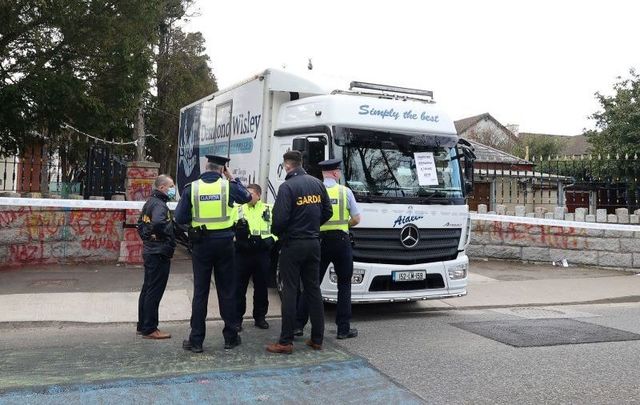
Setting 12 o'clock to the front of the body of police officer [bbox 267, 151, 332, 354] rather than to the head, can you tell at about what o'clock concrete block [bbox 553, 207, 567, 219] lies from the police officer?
The concrete block is roughly at 3 o'clock from the police officer.

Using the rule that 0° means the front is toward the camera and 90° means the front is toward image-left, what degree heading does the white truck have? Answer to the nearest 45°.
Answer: approximately 315°

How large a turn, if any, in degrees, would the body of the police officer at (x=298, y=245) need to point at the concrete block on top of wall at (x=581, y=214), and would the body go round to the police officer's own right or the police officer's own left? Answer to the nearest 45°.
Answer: approximately 90° to the police officer's own right

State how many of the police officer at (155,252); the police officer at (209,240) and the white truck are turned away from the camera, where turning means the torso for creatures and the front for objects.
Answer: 1

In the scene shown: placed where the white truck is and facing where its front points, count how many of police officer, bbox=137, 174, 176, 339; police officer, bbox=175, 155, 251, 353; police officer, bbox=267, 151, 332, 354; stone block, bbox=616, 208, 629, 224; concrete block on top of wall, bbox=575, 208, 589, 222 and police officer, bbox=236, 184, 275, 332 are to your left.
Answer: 2

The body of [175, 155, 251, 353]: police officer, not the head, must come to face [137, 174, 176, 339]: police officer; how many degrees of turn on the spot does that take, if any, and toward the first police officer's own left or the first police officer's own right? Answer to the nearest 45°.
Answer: approximately 45° to the first police officer's own left

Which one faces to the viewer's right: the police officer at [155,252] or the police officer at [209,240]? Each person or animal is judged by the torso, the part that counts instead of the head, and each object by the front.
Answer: the police officer at [155,252]

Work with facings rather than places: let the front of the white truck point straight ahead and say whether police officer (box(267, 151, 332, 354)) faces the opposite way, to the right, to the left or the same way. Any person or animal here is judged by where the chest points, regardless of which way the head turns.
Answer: the opposite way

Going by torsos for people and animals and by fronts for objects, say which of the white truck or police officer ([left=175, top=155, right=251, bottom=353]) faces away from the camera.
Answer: the police officer

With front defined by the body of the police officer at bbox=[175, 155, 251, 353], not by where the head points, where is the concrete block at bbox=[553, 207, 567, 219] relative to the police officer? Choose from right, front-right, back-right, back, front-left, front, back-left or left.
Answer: front-right

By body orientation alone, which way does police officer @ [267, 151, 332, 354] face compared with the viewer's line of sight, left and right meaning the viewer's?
facing away from the viewer and to the left of the viewer

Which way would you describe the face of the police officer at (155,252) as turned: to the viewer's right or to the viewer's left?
to the viewer's right

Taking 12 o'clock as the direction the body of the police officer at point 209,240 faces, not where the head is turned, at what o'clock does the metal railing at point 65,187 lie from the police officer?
The metal railing is roughly at 11 o'clock from the police officer.

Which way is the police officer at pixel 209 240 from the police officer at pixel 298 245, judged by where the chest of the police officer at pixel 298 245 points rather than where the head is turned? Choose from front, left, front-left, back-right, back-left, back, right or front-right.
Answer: front-left

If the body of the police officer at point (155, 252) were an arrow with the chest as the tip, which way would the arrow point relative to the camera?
to the viewer's right

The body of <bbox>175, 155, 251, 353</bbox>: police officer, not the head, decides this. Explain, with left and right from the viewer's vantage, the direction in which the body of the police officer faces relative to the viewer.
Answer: facing away from the viewer

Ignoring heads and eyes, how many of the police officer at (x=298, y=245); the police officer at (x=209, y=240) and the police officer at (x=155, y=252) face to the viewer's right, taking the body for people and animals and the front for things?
1
